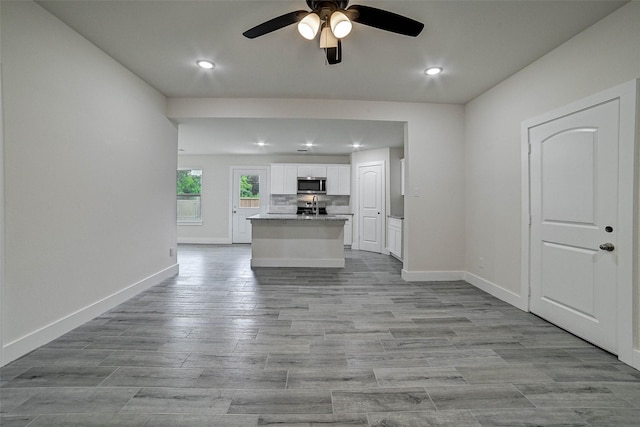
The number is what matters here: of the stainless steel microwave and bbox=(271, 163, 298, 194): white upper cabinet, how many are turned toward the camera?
2

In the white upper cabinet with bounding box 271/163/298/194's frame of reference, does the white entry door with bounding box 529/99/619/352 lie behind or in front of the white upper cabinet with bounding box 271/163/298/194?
in front

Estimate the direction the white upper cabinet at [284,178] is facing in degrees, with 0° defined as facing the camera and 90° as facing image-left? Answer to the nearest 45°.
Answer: approximately 0°

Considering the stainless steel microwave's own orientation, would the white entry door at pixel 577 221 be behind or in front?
in front

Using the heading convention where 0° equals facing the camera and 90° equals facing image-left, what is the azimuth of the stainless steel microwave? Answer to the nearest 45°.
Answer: approximately 0°
